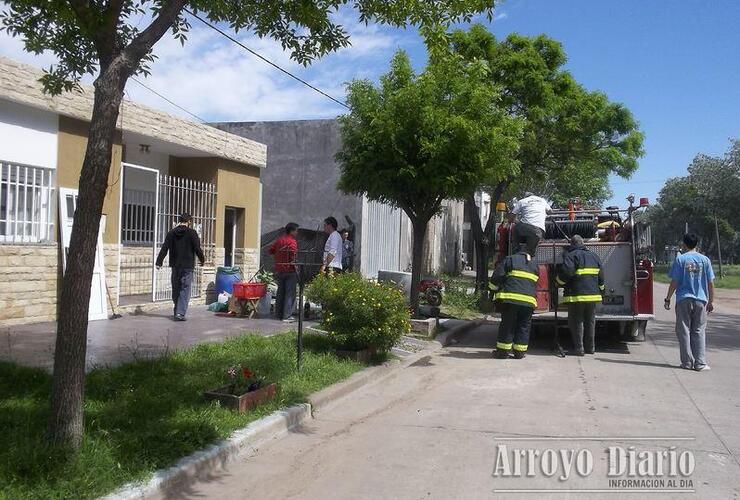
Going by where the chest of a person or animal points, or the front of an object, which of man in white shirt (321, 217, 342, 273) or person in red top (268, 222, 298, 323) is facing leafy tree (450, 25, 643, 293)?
the person in red top

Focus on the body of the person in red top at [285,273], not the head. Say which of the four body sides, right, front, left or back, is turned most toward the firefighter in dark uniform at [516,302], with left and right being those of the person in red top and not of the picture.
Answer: right

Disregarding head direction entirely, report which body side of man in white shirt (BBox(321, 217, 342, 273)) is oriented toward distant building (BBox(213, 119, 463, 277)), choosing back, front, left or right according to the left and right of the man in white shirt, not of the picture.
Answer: right

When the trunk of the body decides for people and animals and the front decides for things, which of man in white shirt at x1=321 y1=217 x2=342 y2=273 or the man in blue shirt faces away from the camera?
the man in blue shirt

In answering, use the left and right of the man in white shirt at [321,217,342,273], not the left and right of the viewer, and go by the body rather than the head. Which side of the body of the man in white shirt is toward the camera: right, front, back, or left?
left

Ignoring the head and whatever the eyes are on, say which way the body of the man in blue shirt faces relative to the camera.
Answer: away from the camera

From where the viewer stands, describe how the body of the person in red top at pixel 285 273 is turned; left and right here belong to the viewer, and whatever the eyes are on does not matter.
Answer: facing away from the viewer and to the right of the viewer

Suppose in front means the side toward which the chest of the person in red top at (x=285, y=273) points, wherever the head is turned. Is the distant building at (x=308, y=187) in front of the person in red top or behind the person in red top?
in front

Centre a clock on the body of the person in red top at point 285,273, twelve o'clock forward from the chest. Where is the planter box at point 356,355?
The planter box is roughly at 4 o'clock from the person in red top.

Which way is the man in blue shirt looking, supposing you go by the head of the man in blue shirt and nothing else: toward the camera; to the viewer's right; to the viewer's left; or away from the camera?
away from the camera

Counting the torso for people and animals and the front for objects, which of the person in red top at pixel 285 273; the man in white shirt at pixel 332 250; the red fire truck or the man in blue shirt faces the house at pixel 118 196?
the man in white shirt

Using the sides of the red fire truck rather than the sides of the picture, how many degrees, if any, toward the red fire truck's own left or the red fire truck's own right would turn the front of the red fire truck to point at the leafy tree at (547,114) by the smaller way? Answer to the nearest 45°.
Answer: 0° — it already faces it

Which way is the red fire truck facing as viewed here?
away from the camera
